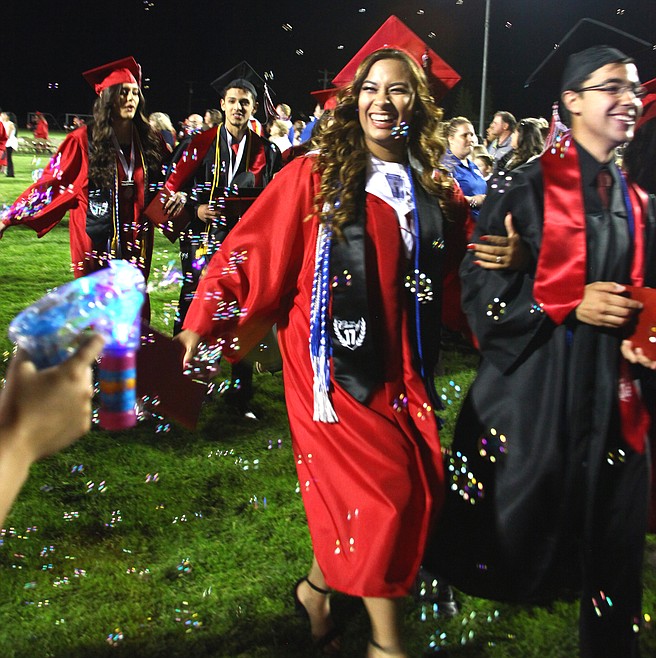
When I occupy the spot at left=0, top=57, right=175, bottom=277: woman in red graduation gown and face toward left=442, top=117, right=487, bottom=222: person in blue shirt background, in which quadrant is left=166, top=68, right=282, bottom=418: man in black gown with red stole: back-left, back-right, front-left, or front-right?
front-right

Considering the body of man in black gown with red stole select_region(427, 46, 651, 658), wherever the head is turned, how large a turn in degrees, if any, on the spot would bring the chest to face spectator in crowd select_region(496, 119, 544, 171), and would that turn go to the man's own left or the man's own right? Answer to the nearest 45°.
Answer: approximately 135° to the man's own left

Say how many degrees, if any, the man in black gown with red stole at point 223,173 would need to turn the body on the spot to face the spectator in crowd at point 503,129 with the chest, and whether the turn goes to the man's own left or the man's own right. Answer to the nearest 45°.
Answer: approximately 135° to the man's own left

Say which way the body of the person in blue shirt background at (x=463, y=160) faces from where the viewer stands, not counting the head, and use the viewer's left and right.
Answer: facing the viewer and to the right of the viewer

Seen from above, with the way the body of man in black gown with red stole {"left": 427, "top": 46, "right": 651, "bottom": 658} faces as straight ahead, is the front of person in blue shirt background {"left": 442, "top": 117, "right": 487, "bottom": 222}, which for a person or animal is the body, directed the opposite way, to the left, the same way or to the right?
the same way

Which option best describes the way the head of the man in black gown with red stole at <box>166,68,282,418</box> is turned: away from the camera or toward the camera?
toward the camera

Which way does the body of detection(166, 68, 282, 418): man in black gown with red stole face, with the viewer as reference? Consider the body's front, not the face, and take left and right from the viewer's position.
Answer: facing the viewer

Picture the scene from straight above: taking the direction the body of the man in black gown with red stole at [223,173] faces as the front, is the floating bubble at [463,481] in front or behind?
in front

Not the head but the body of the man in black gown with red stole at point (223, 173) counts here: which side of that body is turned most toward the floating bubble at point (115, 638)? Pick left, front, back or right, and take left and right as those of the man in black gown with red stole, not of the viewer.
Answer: front

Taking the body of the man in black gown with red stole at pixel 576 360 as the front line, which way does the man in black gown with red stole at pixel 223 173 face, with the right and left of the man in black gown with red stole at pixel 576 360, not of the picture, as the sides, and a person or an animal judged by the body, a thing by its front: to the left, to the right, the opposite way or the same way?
the same way

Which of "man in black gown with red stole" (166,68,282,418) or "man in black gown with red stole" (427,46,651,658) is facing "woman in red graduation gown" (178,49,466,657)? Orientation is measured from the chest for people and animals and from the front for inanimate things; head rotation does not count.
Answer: "man in black gown with red stole" (166,68,282,418)

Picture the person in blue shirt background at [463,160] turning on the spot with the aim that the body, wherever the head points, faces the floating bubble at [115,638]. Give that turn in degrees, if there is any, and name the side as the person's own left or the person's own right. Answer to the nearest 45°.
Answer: approximately 45° to the person's own right

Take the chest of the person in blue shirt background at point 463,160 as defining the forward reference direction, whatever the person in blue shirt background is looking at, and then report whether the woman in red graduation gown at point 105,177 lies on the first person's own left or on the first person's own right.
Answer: on the first person's own right

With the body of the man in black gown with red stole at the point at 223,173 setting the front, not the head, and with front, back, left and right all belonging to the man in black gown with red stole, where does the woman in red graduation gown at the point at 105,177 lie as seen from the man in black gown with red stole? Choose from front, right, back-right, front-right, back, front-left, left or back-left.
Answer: right

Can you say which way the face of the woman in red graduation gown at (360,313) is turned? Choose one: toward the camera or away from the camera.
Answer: toward the camera
